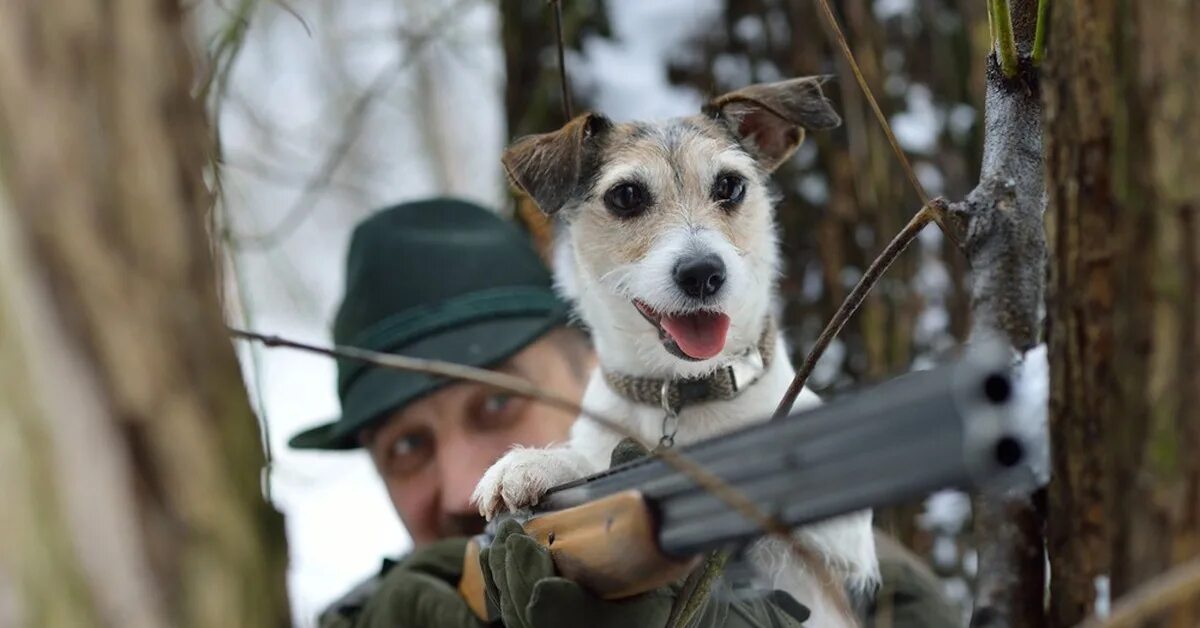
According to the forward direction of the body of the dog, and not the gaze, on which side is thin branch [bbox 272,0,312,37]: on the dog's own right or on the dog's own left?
on the dog's own right

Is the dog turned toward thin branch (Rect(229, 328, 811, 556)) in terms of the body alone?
yes

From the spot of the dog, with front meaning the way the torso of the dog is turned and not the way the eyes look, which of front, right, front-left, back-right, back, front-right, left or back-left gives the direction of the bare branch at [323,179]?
back-right

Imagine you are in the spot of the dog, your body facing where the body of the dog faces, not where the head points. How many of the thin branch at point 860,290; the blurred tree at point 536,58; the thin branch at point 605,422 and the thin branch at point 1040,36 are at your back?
1

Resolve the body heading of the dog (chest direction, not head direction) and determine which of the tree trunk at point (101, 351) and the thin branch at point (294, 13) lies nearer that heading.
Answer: the tree trunk

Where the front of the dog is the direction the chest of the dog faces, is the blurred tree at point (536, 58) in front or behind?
behind

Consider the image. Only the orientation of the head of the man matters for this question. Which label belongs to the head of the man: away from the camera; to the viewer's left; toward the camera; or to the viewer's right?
toward the camera

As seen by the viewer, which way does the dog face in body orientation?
toward the camera
